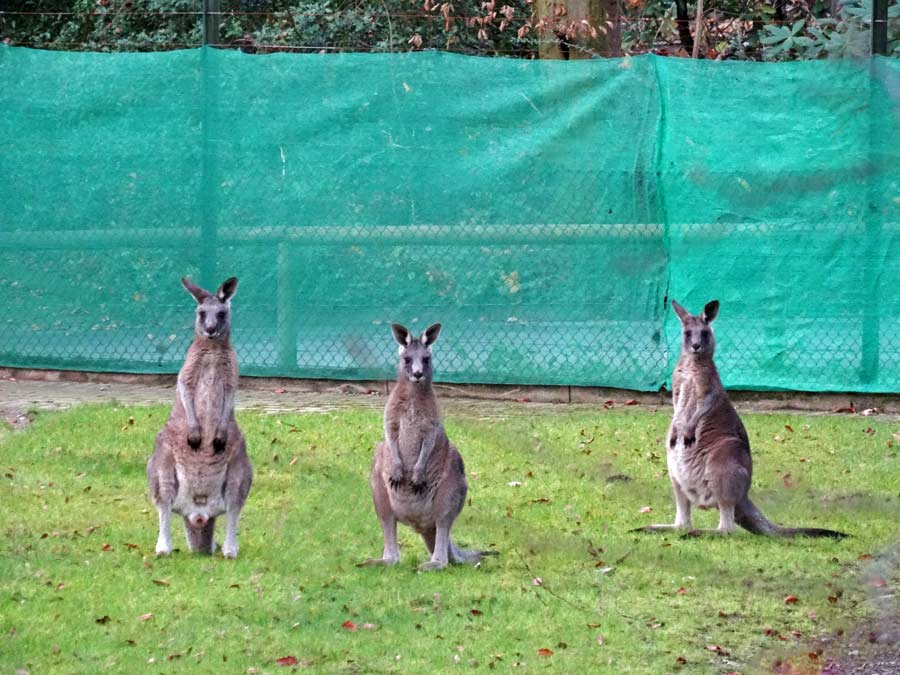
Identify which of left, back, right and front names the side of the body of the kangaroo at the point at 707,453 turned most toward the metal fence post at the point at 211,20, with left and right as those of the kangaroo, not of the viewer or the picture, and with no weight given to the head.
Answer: right

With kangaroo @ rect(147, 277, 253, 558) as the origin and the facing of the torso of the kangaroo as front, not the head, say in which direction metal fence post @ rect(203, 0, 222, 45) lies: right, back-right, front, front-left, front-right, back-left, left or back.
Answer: back

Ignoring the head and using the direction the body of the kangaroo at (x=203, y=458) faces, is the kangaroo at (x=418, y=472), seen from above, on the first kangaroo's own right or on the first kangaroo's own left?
on the first kangaroo's own left

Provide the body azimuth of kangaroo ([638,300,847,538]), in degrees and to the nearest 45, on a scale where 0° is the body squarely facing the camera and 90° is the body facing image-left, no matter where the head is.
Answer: approximately 45°

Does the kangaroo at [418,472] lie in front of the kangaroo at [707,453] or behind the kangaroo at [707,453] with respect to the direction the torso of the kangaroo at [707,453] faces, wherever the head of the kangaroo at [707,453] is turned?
in front

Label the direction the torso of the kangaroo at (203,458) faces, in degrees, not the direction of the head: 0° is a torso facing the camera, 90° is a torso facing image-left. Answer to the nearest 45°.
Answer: approximately 0°

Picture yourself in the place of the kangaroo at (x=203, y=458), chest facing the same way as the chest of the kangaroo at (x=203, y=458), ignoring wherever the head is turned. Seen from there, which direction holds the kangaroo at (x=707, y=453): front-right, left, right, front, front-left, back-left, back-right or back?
left

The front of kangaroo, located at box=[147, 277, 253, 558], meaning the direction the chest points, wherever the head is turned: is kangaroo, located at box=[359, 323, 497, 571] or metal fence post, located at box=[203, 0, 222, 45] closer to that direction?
the kangaroo

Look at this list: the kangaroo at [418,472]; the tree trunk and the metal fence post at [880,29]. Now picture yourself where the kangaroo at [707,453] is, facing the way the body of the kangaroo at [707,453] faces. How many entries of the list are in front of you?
1

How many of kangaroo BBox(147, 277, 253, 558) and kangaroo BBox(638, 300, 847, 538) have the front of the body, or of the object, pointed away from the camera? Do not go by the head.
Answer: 0
